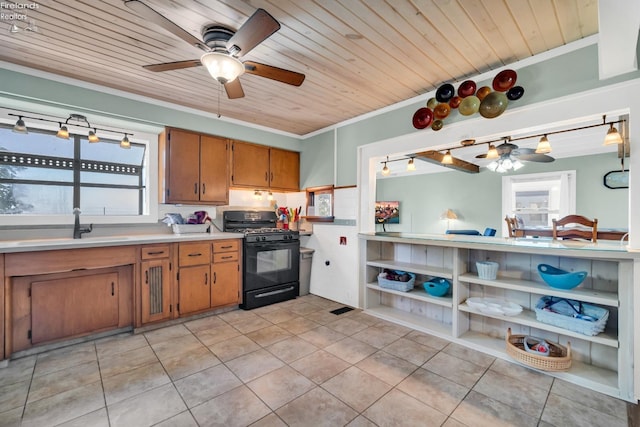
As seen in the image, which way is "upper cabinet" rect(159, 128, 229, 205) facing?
toward the camera

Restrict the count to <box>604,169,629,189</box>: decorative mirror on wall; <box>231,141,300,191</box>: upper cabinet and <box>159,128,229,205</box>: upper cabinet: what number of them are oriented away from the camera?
0

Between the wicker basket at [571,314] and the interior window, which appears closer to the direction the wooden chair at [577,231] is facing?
the interior window

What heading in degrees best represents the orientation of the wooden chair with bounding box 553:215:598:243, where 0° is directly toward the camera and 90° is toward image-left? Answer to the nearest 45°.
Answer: approximately 180°

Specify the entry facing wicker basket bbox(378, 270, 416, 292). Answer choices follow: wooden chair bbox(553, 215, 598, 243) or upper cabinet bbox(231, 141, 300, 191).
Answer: the upper cabinet

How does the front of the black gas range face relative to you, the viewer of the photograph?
facing the viewer and to the right of the viewer

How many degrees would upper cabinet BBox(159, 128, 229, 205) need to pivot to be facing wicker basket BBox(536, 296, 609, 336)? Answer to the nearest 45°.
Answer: approximately 45° to its left

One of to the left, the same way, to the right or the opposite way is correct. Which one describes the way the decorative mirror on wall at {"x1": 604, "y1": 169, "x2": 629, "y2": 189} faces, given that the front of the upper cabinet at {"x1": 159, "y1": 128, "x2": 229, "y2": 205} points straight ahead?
to the right

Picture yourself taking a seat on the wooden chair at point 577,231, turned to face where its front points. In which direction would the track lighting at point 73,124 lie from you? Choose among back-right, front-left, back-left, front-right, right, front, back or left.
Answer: back-left

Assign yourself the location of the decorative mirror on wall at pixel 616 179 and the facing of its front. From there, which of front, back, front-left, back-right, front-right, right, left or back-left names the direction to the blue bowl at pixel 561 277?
front

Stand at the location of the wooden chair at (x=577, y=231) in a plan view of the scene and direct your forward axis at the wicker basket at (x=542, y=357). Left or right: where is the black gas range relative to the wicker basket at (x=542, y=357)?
right

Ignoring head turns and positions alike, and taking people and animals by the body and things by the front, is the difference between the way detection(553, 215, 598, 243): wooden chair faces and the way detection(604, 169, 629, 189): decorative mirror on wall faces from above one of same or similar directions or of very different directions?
very different directions
